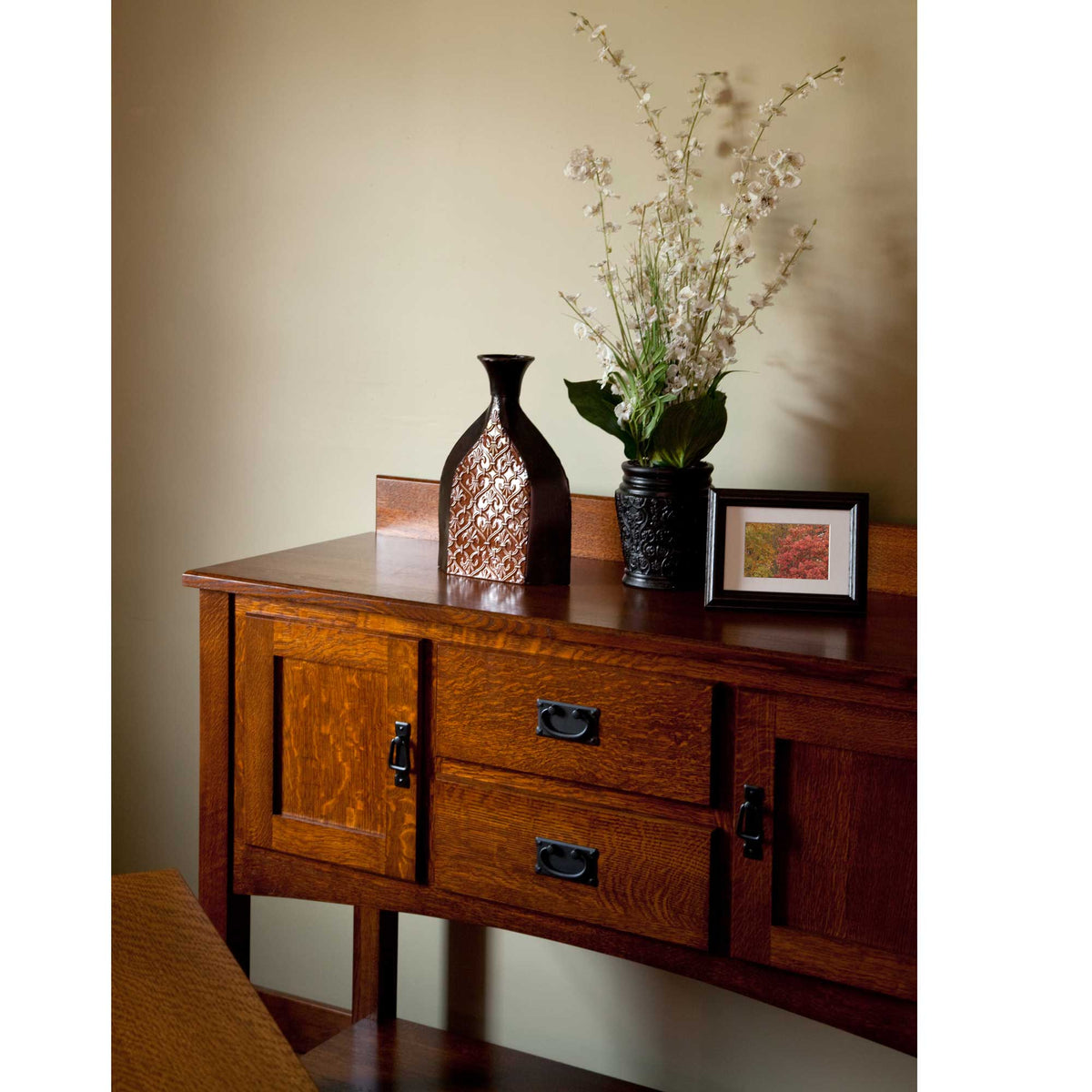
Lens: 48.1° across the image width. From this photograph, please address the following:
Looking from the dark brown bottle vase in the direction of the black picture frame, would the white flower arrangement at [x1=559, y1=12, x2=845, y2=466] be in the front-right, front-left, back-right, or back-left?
front-left

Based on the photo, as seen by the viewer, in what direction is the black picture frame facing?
toward the camera
